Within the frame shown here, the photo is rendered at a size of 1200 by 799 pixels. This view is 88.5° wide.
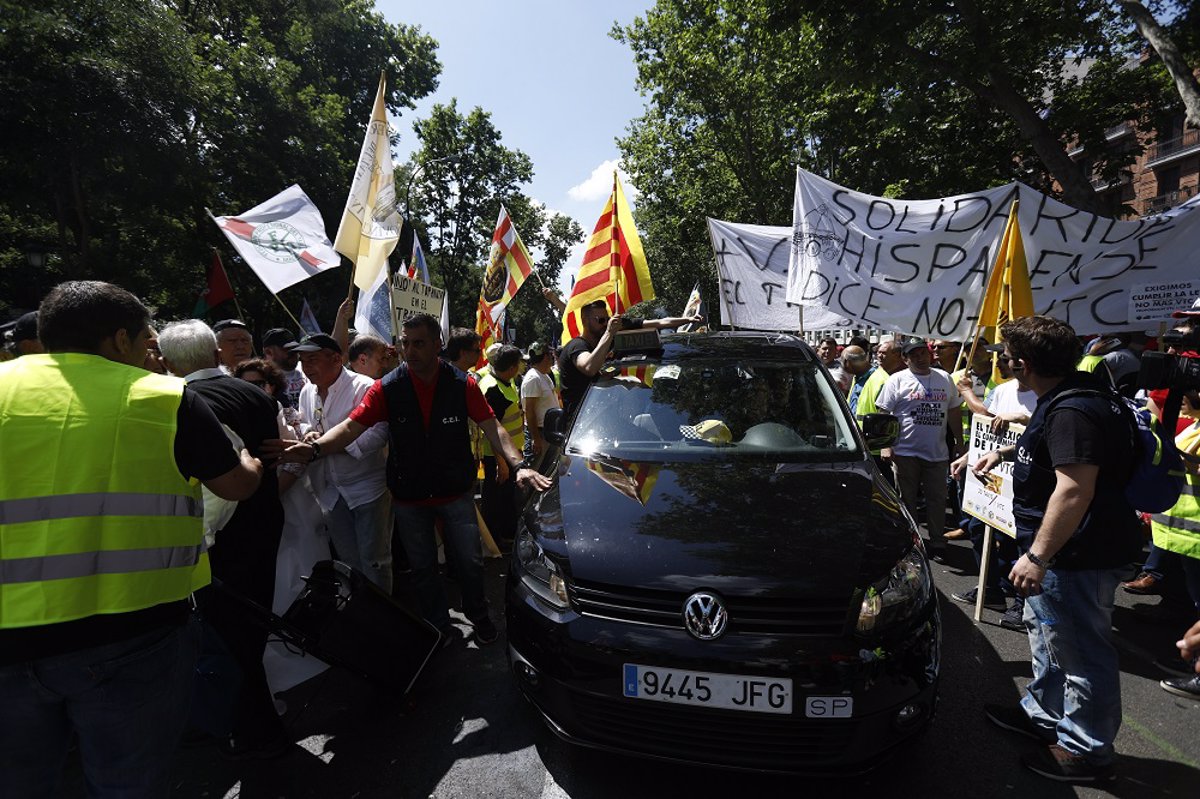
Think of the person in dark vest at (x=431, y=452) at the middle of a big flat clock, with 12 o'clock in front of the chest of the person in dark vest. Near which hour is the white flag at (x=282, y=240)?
The white flag is roughly at 5 o'clock from the person in dark vest.

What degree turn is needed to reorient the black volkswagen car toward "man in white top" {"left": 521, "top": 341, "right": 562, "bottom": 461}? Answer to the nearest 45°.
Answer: approximately 135° to its right

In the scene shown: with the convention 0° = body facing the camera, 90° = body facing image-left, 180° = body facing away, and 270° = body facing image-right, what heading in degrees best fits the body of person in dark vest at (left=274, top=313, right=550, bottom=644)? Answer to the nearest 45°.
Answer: approximately 0°

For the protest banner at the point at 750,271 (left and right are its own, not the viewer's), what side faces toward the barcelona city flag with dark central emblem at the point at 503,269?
right

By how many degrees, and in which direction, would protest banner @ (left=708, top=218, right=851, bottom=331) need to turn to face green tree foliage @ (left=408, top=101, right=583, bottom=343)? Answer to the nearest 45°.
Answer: approximately 135° to its right

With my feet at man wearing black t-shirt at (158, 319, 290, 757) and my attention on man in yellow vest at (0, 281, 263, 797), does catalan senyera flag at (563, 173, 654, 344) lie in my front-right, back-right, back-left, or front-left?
back-left

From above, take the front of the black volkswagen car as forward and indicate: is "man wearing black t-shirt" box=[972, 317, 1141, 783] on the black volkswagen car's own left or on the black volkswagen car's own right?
on the black volkswagen car's own left

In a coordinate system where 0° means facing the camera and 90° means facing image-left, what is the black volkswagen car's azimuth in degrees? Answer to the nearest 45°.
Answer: approximately 0°

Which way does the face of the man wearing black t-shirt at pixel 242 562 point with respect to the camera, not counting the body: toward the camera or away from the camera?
away from the camera

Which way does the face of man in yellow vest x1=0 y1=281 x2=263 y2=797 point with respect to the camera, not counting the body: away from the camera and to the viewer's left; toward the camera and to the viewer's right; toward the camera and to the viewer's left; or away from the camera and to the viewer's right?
away from the camera and to the viewer's right

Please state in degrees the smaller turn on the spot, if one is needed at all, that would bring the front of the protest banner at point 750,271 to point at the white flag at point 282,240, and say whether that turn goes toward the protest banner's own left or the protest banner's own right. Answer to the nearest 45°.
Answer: approximately 45° to the protest banner's own right
